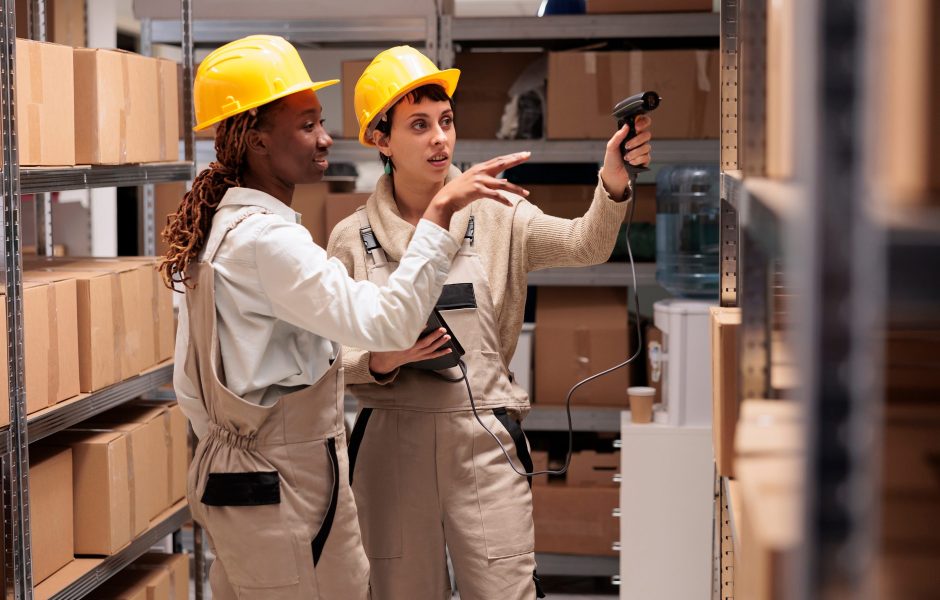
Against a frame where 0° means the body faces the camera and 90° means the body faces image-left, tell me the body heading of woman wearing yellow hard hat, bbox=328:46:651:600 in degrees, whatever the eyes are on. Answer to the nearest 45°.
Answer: approximately 0°

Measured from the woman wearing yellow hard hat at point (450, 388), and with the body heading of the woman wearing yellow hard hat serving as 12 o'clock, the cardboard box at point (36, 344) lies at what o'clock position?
The cardboard box is roughly at 3 o'clock from the woman wearing yellow hard hat.

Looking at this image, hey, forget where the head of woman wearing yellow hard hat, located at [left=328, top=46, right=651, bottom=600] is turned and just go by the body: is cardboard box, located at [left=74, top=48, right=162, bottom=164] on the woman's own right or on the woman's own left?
on the woman's own right

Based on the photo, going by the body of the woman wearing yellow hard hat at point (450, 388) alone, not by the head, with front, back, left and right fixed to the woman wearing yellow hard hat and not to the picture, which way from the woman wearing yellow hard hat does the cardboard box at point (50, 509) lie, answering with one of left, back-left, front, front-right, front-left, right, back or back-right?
right

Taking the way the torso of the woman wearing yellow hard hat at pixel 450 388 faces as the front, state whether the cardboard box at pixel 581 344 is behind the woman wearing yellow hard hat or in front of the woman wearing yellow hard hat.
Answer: behind

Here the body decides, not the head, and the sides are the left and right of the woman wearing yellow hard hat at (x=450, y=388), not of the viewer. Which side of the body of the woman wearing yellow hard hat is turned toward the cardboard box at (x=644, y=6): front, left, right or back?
back

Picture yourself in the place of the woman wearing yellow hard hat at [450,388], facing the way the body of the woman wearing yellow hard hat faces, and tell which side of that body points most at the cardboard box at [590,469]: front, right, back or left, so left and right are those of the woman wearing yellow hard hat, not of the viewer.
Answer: back

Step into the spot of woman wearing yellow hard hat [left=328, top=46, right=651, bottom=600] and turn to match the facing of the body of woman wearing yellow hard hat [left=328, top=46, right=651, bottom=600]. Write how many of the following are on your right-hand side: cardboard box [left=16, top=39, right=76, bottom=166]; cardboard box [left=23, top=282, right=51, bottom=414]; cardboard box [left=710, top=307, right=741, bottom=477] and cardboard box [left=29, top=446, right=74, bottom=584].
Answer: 3

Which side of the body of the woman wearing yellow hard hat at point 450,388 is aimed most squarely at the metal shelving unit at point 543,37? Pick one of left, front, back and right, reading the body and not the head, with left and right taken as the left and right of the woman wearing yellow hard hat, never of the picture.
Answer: back

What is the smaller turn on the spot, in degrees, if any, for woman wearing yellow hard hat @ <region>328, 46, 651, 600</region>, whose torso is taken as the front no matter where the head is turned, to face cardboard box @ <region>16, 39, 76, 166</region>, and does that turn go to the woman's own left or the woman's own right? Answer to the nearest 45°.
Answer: approximately 90° to the woman's own right

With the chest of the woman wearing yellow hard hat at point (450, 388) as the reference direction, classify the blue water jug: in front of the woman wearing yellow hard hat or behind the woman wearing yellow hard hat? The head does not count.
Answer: behind

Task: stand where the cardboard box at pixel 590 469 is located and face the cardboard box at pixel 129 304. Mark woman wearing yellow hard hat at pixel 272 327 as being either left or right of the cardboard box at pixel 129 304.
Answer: left
